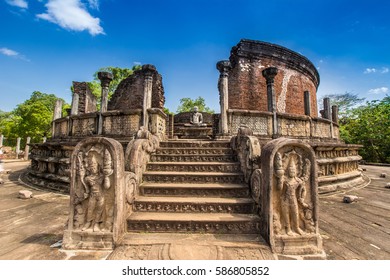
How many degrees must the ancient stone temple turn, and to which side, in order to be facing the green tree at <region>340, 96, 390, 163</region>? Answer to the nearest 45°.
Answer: approximately 135° to its left

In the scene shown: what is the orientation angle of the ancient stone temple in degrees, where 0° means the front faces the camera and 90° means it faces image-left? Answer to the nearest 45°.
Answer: approximately 0°
